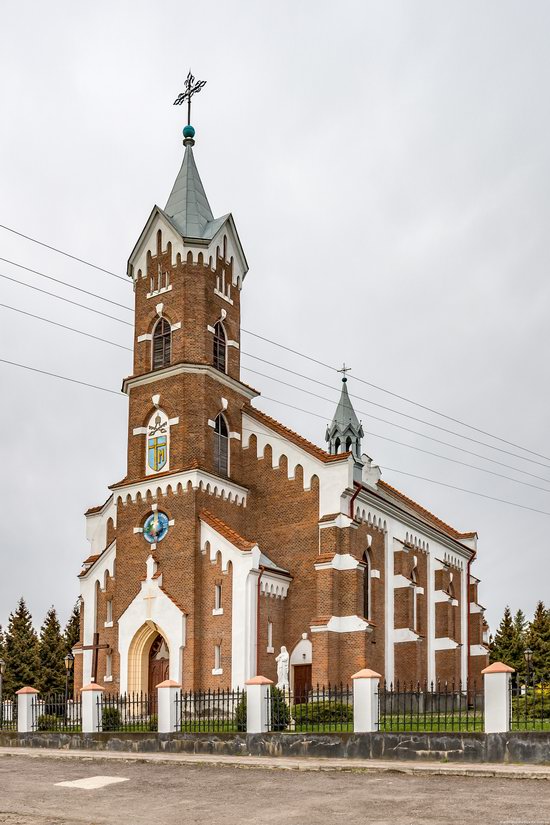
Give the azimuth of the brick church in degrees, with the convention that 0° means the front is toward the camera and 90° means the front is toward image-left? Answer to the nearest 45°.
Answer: approximately 45°

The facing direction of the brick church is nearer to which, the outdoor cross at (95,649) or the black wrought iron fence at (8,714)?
the black wrought iron fence

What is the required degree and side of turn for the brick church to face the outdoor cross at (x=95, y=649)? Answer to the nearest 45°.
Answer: approximately 45° to its right
